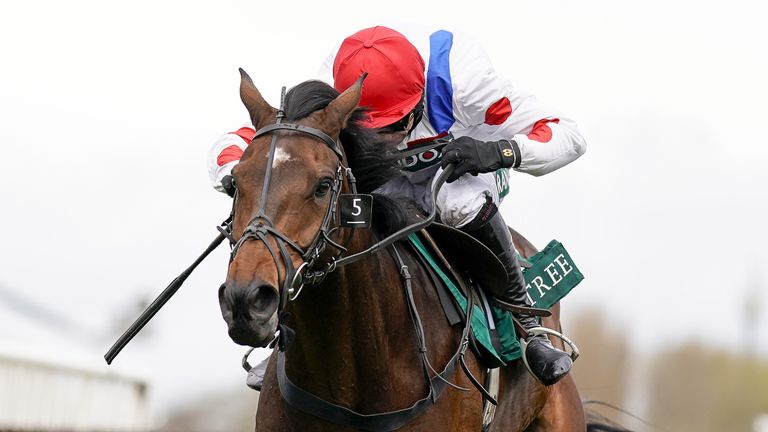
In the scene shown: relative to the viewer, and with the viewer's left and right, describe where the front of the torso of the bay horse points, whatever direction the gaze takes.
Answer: facing the viewer and to the left of the viewer

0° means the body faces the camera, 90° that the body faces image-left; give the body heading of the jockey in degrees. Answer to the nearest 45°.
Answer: approximately 45°
